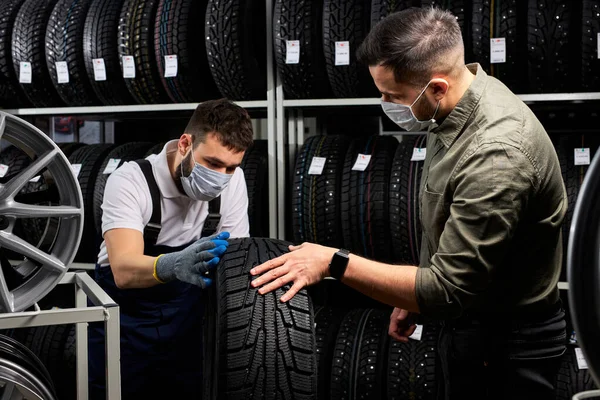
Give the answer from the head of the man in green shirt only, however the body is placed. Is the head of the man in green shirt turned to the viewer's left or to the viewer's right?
to the viewer's left

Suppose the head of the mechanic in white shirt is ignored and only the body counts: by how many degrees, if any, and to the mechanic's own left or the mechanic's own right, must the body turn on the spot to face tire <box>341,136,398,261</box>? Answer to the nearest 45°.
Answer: approximately 90° to the mechanic's own left

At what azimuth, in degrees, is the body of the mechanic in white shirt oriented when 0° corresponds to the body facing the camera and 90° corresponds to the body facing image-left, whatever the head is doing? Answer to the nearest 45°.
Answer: approximately 315°

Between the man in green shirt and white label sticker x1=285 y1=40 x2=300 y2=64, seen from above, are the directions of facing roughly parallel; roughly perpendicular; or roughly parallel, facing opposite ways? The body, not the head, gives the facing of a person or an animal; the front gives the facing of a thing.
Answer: roughly perpendicular

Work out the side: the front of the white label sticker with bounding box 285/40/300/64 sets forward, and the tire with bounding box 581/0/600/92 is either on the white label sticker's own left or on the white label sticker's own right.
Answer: on the white label sticker's own left

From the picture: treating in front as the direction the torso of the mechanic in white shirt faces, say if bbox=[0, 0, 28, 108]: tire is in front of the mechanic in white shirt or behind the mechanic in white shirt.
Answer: behind

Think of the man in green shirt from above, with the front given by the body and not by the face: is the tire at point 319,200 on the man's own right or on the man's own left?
on the man's own right

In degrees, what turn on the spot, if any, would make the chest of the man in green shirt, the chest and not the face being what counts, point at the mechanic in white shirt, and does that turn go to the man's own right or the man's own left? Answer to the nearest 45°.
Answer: approximately 45° to the man's own right

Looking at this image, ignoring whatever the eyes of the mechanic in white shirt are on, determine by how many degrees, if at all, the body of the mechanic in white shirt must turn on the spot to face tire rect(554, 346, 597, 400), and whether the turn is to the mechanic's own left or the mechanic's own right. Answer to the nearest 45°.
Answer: approximately 45° to the mechanic's own left

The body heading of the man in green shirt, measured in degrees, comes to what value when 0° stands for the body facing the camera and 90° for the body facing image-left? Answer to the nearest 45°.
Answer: approximately 90°

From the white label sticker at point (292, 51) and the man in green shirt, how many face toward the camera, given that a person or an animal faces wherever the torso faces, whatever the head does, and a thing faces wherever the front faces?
1
